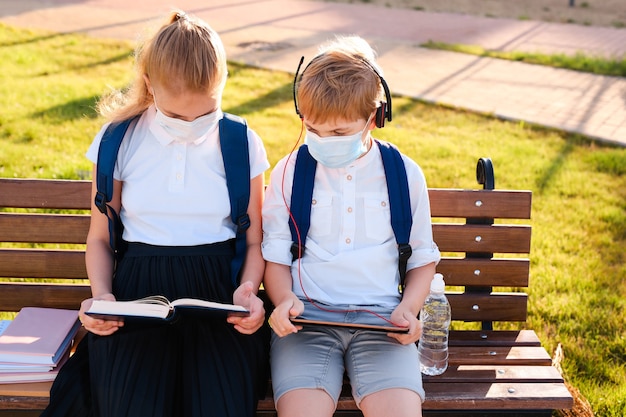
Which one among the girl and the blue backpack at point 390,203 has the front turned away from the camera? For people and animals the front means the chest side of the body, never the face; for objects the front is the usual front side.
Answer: the blue backpack

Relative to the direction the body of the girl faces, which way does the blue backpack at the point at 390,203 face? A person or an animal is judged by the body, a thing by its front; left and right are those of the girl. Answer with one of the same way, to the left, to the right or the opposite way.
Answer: the opposite way

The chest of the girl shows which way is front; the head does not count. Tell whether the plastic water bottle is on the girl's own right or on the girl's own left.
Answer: on the girl's own left

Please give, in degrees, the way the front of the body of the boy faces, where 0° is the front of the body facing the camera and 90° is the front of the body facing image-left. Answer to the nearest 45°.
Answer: approximately 0°

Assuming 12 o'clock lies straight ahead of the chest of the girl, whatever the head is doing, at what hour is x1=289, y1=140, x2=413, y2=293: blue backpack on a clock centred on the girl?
The blue backpack is roughly at 9 o'clock from the girl.

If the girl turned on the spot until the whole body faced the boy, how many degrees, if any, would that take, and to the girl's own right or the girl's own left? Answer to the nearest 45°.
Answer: approximately 90° to the girl's own left

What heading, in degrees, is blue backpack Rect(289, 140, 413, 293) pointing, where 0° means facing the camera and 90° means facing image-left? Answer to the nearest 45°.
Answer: approximately 180°
